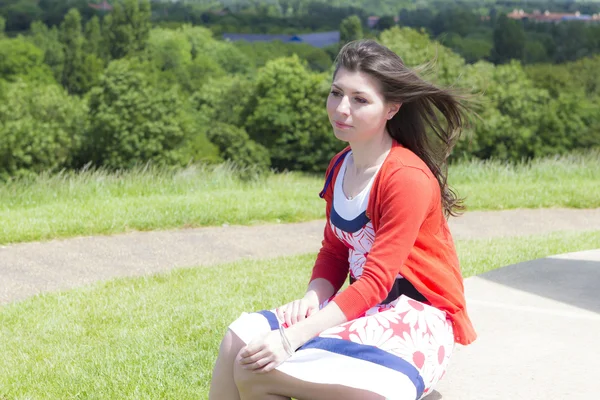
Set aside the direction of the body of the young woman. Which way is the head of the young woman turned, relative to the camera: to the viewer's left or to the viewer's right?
to the viewer's left

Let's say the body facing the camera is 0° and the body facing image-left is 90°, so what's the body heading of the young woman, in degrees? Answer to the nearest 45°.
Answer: approximately 45°
